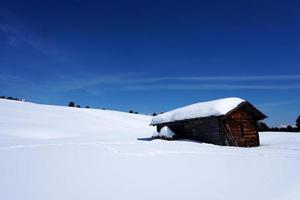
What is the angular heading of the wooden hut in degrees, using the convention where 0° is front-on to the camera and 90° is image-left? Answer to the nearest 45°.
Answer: approximately 315°
